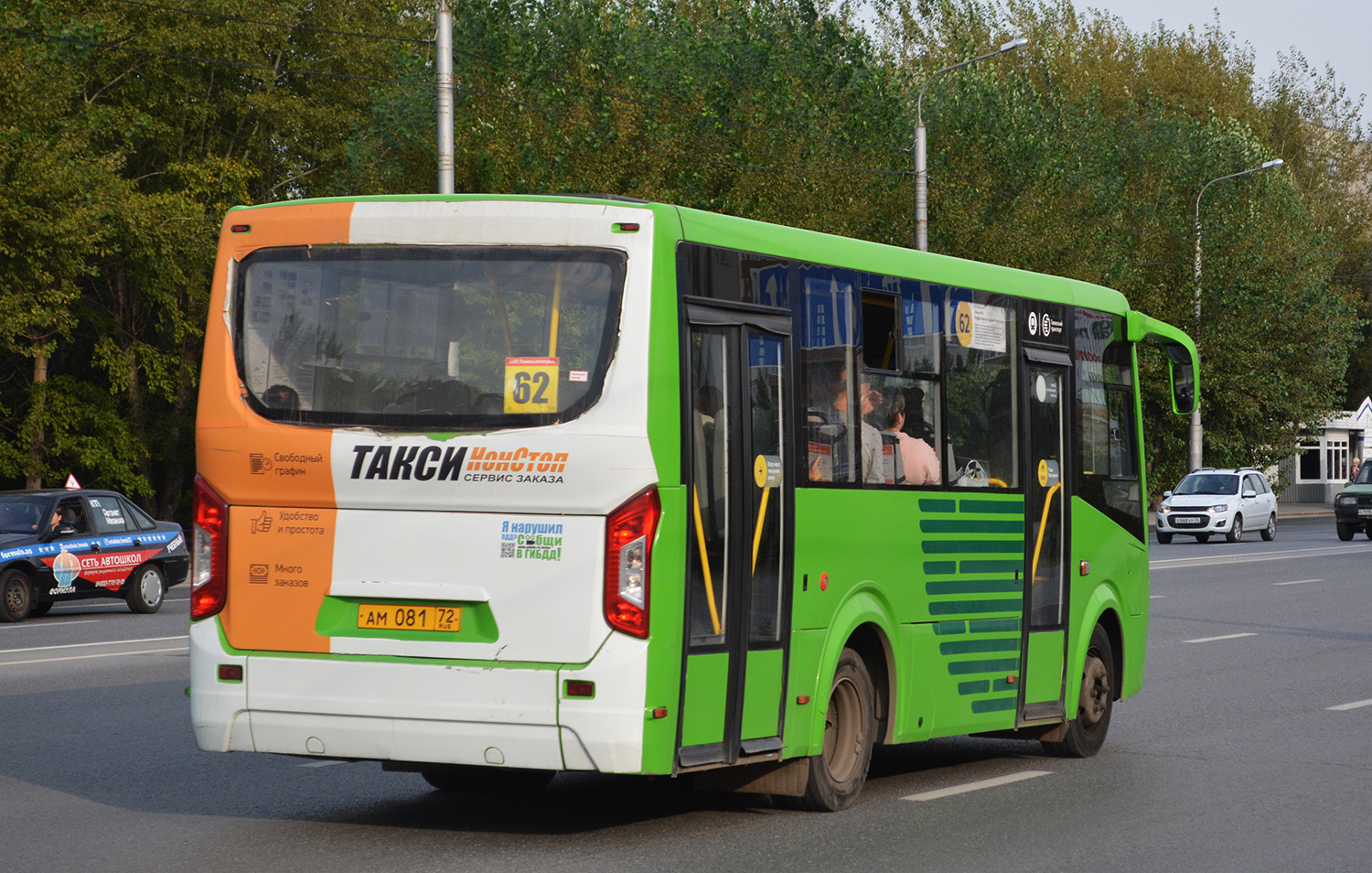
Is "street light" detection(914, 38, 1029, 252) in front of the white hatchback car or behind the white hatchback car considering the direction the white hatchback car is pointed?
in front

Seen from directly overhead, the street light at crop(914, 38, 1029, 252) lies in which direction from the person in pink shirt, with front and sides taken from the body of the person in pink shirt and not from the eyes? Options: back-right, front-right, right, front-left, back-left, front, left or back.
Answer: front-left

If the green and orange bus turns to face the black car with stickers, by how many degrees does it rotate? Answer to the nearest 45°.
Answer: approximately 90° to its left

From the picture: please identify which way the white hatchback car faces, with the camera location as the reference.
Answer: facing the viewer and to the left of the viewer

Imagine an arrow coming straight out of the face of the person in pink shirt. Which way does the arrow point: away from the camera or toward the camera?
away from the camera
